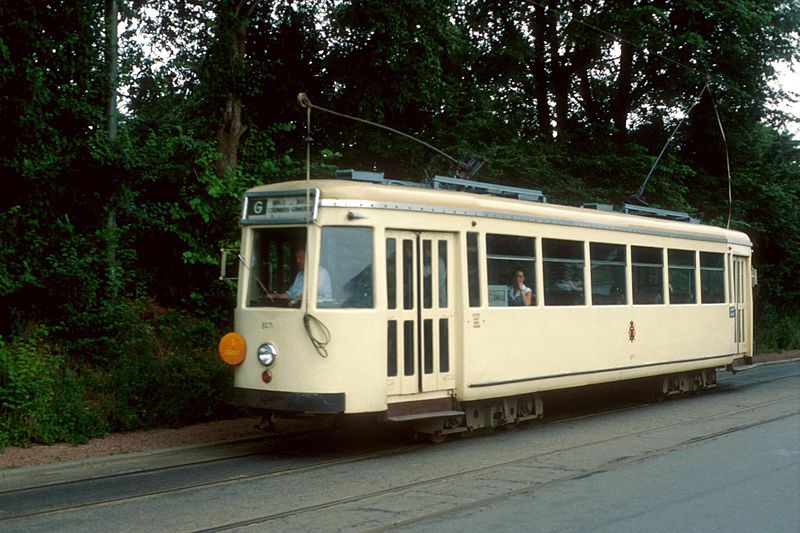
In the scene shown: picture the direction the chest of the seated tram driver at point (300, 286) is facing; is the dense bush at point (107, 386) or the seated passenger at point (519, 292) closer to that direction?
the dense bush

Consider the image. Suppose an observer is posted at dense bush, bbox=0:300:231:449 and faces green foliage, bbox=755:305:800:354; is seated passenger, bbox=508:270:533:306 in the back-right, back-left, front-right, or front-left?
front-right

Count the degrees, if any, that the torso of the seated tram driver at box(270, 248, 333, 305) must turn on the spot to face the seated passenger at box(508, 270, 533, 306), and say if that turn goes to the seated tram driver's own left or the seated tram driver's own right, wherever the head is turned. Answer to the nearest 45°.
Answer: approximately 180°

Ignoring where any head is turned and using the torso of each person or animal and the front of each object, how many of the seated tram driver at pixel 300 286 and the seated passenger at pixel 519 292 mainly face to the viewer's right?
0

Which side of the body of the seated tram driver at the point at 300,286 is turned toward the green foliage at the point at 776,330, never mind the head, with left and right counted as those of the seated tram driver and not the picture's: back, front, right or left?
back

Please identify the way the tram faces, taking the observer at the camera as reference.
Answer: facing the viewer and to the left of the viewer

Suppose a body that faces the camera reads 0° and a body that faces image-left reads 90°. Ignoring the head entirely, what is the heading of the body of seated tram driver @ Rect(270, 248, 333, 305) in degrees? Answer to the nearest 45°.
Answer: approximately 45°

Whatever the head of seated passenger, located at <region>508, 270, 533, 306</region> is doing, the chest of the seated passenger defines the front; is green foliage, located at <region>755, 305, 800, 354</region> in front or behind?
behind

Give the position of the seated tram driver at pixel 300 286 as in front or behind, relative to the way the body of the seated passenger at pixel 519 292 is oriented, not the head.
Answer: in front

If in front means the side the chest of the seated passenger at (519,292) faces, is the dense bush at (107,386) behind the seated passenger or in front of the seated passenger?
in front

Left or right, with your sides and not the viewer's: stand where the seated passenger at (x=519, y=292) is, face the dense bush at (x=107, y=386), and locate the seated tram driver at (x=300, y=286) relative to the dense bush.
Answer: left

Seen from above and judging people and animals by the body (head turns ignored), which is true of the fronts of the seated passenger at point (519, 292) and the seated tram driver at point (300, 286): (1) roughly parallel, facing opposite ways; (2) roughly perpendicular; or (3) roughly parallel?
roughly parallel
